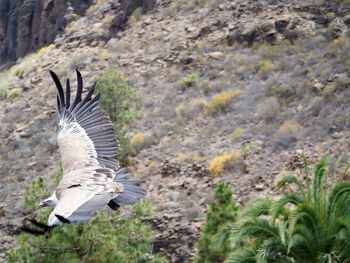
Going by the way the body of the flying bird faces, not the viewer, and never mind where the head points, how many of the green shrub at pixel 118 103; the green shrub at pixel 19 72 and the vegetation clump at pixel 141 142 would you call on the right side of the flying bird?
3

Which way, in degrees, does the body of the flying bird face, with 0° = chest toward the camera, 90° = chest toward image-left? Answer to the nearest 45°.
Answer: approximately 90°

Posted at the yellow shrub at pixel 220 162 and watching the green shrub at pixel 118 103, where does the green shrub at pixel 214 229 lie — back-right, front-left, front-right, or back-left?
back-left

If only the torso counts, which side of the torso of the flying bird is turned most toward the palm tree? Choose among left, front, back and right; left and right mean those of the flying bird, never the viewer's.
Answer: back

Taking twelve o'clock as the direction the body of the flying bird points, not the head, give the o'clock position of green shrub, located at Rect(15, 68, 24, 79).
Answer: The green shrub is roughly at 3 o'clock from the flying bird.

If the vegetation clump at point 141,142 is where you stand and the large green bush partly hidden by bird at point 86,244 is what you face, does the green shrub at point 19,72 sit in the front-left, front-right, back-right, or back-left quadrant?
back-right

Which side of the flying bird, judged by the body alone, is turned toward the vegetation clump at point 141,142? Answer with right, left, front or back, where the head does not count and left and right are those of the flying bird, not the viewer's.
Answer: right

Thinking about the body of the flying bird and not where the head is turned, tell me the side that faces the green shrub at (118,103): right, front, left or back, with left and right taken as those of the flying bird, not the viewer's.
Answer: right
